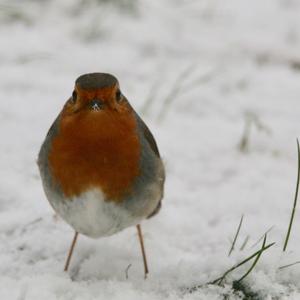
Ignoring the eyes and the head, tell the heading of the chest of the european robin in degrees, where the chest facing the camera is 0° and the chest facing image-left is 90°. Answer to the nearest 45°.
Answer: approximately 0°
